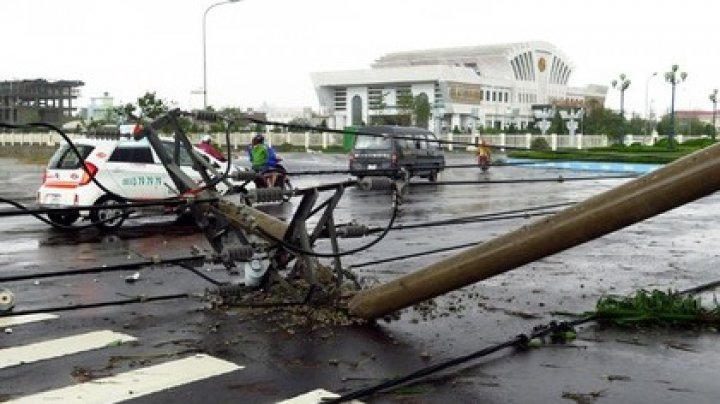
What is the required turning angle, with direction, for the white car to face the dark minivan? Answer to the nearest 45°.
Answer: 0° — it already faces it

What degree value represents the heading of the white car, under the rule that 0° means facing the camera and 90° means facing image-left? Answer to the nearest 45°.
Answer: approximately 225°
